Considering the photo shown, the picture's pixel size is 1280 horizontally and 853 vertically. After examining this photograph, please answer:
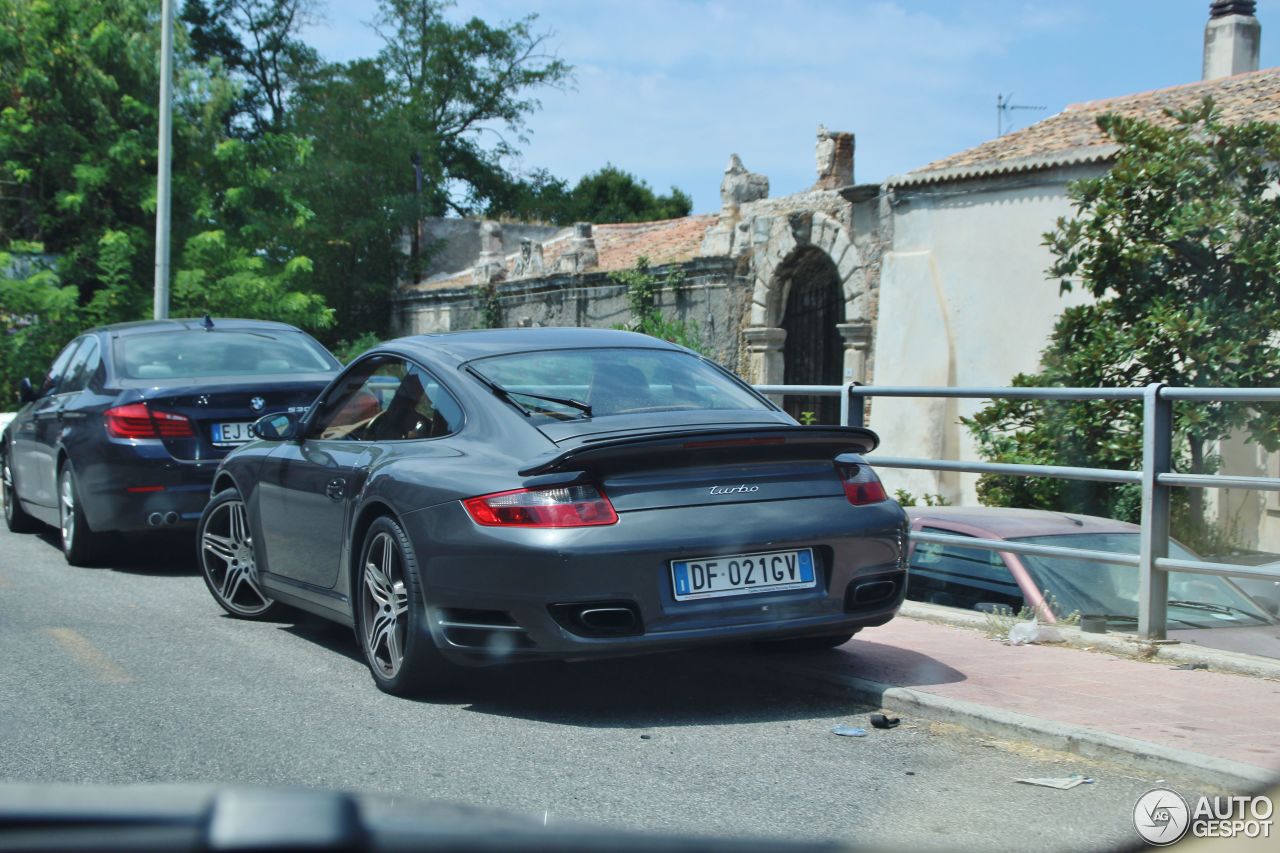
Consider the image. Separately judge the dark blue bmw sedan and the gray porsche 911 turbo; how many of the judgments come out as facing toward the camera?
0

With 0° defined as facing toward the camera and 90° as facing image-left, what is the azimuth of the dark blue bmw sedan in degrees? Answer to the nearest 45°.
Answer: approximately 135°

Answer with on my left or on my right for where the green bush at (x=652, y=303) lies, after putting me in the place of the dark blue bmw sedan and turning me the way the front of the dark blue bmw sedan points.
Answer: on my right

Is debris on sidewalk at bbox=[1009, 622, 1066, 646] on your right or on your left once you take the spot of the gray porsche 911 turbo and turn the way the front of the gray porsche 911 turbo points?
on your right

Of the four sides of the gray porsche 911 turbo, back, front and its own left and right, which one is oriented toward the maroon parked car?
right

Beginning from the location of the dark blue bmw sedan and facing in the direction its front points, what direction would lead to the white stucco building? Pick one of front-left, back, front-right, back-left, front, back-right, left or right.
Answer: right

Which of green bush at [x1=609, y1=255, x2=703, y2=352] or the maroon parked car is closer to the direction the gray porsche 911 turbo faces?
the green bush

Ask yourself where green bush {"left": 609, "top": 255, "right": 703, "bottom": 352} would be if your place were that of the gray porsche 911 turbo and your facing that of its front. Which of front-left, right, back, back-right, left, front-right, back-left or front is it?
front-right

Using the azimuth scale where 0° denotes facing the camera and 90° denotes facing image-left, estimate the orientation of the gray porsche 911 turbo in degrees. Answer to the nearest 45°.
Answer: approximately 135°

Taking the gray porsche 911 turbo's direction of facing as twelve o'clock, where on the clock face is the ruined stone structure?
The ruined stone structure is roughly at 2 o'clock from the gray porsche 911 turbo.
